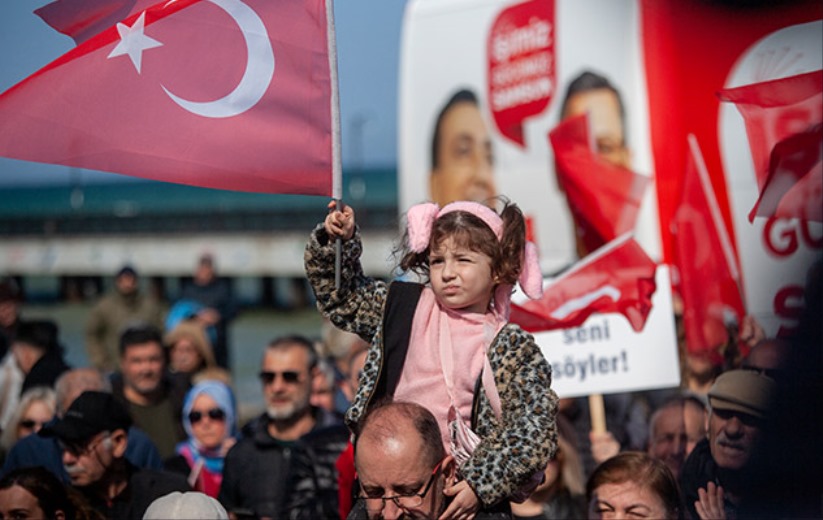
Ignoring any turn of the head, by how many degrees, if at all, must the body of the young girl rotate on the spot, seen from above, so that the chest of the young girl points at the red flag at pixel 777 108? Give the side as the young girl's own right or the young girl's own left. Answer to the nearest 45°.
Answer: approximately 180°

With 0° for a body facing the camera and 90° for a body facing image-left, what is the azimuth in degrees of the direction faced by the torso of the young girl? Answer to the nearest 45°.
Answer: approximately 45°

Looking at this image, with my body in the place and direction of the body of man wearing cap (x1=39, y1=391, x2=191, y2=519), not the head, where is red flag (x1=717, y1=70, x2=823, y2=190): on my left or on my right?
on my left

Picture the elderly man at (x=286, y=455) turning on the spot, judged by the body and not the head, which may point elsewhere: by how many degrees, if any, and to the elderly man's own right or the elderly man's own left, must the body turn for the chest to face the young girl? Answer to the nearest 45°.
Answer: approximately 45° to the elderly man's own left

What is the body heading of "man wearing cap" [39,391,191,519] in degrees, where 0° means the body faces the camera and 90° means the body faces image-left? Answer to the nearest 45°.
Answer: approximately 45°
